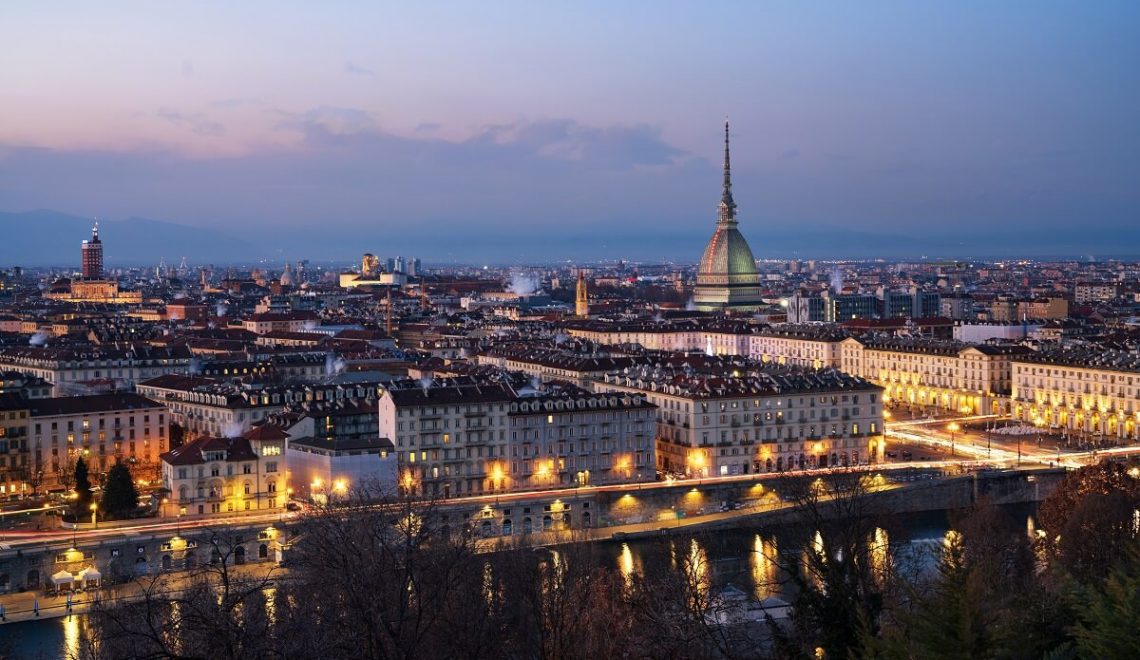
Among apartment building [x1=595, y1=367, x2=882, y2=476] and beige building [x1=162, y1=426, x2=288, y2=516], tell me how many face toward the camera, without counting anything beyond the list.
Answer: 2

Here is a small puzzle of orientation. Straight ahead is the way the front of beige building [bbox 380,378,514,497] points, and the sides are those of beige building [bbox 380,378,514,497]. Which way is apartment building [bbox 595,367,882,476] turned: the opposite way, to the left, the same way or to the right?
the same way

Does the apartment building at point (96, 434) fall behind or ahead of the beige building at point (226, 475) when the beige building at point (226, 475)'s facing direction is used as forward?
behind

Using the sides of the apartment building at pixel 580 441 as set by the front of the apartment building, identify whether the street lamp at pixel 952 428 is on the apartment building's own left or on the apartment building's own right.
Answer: on the apartment building's own left

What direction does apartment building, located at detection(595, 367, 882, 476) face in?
toward the camera

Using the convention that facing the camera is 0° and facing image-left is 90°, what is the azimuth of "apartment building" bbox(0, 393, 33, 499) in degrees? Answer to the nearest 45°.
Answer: approximately 0°

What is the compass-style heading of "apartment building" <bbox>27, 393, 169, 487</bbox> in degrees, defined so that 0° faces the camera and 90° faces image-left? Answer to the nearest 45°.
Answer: approximately 0°

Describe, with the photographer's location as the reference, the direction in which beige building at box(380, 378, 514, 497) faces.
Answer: facing the viewer

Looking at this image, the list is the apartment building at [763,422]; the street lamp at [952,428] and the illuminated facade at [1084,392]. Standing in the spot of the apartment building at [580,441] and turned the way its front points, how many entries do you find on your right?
0

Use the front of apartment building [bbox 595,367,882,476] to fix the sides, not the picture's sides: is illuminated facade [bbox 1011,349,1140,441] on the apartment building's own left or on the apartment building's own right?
on the apartment building's own left

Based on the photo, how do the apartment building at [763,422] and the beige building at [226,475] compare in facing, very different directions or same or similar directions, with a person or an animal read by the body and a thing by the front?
same or similar directions

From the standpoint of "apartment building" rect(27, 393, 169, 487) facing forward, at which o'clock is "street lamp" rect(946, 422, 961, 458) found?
The street lamp is roughly at 9 o'clock from the apartment building.

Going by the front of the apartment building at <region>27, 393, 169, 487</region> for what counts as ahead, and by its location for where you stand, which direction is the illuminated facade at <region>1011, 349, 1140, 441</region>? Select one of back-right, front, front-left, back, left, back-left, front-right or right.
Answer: left

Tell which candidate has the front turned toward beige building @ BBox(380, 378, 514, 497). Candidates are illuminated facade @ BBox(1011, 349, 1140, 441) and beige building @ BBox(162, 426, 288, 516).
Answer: the illuminated facade

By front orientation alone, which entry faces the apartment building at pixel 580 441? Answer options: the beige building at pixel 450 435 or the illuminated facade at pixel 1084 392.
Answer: the illuminated facade

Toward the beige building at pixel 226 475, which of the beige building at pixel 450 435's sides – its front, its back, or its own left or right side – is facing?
right

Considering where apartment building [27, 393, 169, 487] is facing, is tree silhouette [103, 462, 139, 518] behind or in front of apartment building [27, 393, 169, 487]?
in front

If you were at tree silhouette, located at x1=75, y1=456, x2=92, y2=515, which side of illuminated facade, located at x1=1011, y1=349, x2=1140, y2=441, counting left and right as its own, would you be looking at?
front
